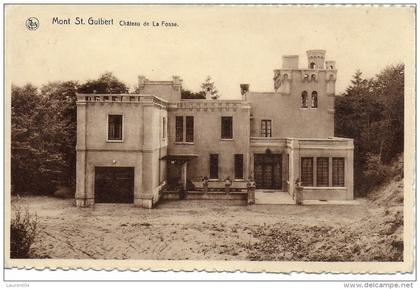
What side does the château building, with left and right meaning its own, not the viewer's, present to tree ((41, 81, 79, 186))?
right

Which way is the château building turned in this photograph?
toward the camera

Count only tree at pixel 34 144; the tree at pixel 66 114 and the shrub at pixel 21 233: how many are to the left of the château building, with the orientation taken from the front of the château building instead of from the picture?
0

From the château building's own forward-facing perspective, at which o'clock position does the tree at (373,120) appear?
The tree is roughly at 10 o'clock from the château building.

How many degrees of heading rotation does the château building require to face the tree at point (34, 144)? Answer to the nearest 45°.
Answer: approximately 45° to its right
